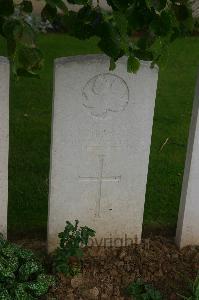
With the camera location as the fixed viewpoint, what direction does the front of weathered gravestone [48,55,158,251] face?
facing the viewer

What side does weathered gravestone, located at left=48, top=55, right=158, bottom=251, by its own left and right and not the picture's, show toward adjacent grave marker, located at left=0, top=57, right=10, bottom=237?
right

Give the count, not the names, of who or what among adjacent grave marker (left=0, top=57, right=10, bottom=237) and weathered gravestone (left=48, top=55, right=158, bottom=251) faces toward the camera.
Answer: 2

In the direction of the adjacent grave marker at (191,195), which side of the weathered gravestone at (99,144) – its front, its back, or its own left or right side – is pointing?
left

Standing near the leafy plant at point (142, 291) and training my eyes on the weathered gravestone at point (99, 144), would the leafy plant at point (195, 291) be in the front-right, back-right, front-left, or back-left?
back-right
